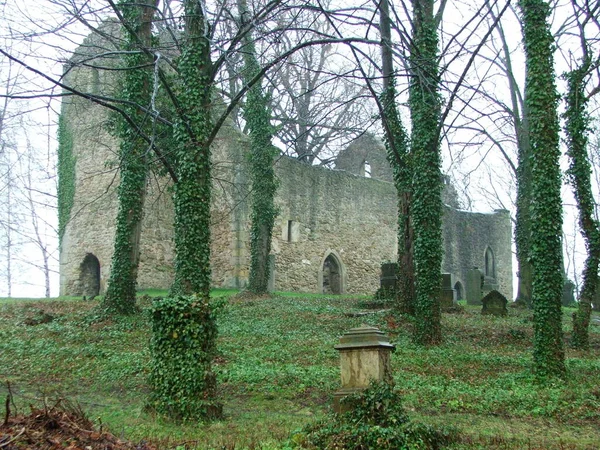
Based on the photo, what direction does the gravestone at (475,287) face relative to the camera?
toward the camera

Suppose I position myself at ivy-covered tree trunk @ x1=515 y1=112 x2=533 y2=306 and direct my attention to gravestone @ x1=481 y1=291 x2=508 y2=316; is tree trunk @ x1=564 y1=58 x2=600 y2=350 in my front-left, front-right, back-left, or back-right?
front-left

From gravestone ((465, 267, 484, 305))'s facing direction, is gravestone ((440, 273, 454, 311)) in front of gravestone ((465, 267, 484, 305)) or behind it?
in front

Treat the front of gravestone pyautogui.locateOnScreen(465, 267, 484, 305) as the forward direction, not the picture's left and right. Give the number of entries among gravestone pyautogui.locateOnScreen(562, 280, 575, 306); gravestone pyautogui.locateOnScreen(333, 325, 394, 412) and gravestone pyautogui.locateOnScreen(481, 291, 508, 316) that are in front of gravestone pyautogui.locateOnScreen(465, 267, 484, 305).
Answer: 2

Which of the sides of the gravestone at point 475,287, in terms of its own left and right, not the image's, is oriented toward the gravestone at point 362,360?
front

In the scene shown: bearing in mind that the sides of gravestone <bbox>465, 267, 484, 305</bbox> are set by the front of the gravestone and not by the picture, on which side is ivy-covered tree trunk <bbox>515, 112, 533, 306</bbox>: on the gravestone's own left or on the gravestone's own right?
on the gravestone's own left

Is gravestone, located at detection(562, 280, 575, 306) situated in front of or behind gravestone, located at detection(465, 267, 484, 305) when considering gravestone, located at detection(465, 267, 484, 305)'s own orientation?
behind

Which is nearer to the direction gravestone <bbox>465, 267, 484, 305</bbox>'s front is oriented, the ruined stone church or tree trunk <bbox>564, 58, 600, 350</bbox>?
the tree trunk

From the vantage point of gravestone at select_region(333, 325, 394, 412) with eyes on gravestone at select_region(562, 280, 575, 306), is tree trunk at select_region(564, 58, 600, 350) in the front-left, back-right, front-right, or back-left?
front-right

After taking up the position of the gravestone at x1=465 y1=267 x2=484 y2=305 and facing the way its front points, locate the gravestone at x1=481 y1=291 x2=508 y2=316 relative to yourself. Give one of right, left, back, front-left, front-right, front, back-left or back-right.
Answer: front
